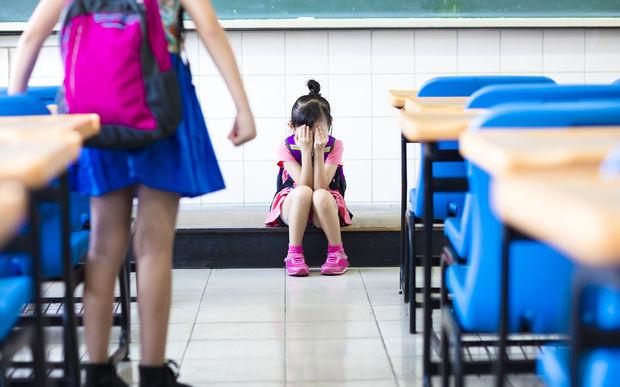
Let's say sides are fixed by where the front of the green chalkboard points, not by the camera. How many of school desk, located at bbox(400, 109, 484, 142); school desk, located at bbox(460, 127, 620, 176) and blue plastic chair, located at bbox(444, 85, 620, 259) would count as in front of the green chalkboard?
3

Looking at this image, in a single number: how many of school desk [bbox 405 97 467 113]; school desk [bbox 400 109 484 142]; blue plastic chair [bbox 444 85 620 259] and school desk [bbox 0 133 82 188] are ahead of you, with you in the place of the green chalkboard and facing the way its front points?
4

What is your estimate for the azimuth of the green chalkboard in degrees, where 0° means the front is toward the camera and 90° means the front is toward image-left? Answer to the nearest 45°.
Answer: approximately 0°

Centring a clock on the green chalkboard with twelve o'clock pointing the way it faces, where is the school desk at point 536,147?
The school desk is roughly at 12 o'clock from the green chalkboard.

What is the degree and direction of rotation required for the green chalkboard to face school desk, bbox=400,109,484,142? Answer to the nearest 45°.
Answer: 0° — it already faces it

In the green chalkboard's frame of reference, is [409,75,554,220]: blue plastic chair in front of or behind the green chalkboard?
in front

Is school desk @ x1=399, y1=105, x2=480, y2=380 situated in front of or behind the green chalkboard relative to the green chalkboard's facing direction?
in front

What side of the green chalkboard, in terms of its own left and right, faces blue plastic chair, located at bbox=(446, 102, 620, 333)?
front

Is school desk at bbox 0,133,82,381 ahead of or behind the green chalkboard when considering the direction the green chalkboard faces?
ahead
